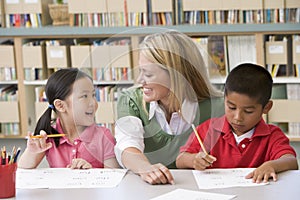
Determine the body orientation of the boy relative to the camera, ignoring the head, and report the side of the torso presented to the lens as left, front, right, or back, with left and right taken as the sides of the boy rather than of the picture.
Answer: front

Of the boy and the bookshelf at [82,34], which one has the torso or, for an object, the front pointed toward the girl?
the bookshelf

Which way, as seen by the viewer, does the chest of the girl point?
toward the camera

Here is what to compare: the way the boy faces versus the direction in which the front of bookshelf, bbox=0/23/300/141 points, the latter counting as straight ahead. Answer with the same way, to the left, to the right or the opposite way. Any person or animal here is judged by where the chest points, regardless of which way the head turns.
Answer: the same way

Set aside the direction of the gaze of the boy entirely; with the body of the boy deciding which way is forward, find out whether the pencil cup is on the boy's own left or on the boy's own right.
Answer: on the boy's own right

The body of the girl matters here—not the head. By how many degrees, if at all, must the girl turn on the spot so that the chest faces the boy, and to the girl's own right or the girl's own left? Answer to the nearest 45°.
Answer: approximately 90° to the girl's own left

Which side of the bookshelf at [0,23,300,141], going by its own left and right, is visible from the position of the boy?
front

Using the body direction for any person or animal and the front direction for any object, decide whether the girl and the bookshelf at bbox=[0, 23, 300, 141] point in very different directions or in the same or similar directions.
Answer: same or similar directions

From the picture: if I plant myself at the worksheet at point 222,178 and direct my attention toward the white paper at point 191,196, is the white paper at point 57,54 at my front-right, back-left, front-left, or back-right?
back-right

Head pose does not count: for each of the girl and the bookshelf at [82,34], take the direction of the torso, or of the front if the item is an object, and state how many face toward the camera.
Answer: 2

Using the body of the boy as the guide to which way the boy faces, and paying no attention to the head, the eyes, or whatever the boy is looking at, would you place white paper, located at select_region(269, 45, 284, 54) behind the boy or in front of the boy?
behind

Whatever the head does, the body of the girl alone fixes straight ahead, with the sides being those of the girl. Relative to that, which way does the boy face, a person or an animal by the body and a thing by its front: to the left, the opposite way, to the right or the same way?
the same way

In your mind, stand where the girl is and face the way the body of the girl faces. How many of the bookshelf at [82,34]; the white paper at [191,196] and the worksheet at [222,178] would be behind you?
1

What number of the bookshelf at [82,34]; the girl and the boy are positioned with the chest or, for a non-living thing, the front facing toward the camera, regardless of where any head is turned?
3

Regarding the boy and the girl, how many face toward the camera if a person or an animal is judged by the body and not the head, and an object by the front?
2

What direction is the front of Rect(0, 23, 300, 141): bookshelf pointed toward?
toward the camera

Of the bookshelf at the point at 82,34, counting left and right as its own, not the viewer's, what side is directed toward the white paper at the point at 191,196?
front

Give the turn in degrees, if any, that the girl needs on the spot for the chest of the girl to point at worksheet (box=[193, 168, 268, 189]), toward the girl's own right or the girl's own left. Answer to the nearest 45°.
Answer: approximately 45° to the girl's own left

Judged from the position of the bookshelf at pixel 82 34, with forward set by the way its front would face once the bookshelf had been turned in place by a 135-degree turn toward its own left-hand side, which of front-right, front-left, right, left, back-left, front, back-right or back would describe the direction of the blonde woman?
back-right
